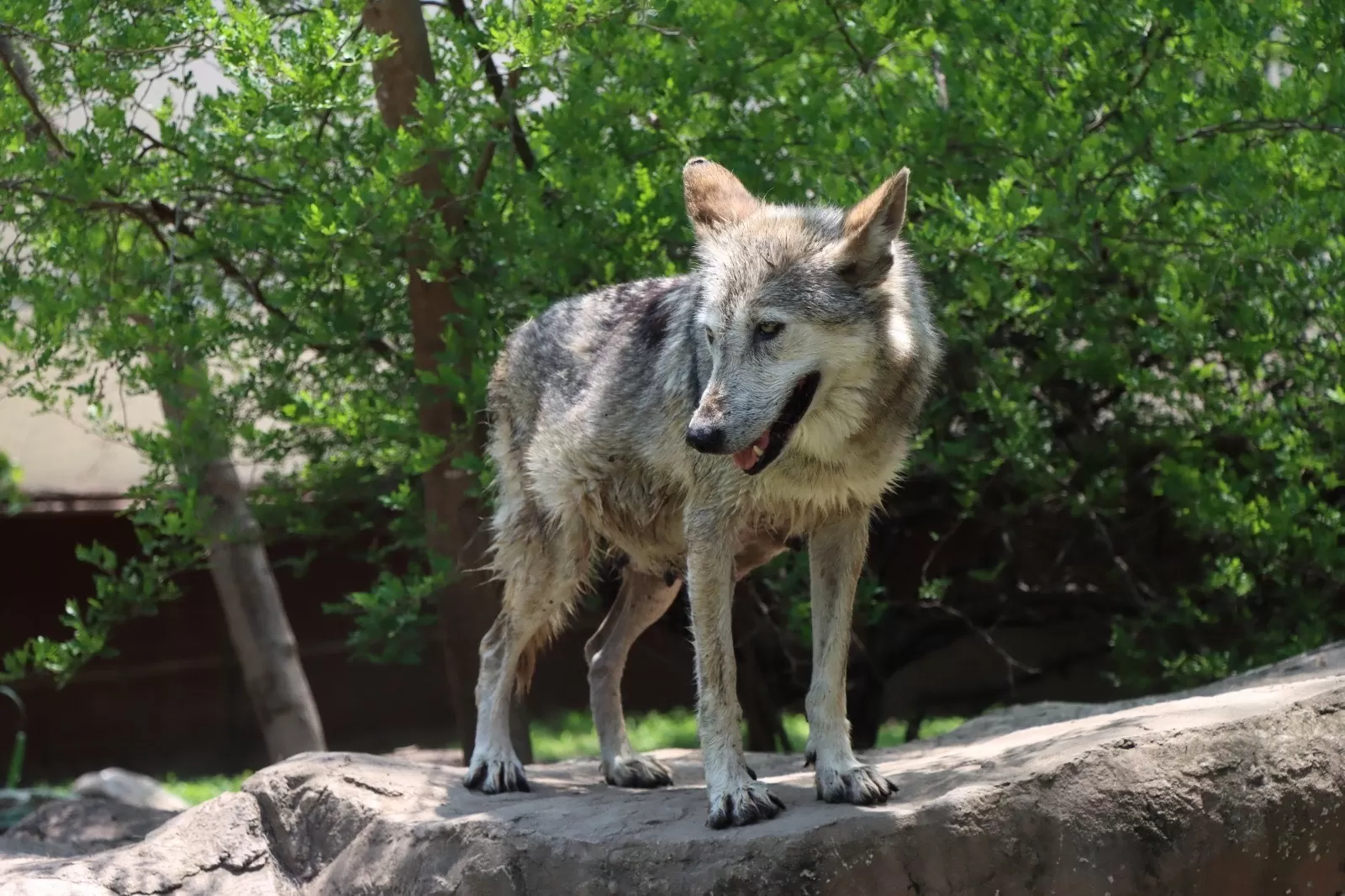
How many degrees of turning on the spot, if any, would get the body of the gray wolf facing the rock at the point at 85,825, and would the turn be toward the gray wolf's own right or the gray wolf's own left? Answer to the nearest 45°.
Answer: approximately 180°

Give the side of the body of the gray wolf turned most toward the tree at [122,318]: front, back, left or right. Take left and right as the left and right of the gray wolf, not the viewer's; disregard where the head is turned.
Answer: back

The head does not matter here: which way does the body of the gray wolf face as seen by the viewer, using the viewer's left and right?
facing the viewer and to the right of the viewer

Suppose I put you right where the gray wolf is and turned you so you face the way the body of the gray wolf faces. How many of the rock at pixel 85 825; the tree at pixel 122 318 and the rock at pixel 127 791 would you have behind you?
3

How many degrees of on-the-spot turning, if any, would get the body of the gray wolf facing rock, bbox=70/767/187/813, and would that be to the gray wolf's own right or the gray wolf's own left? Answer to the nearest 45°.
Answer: approximately 180°
